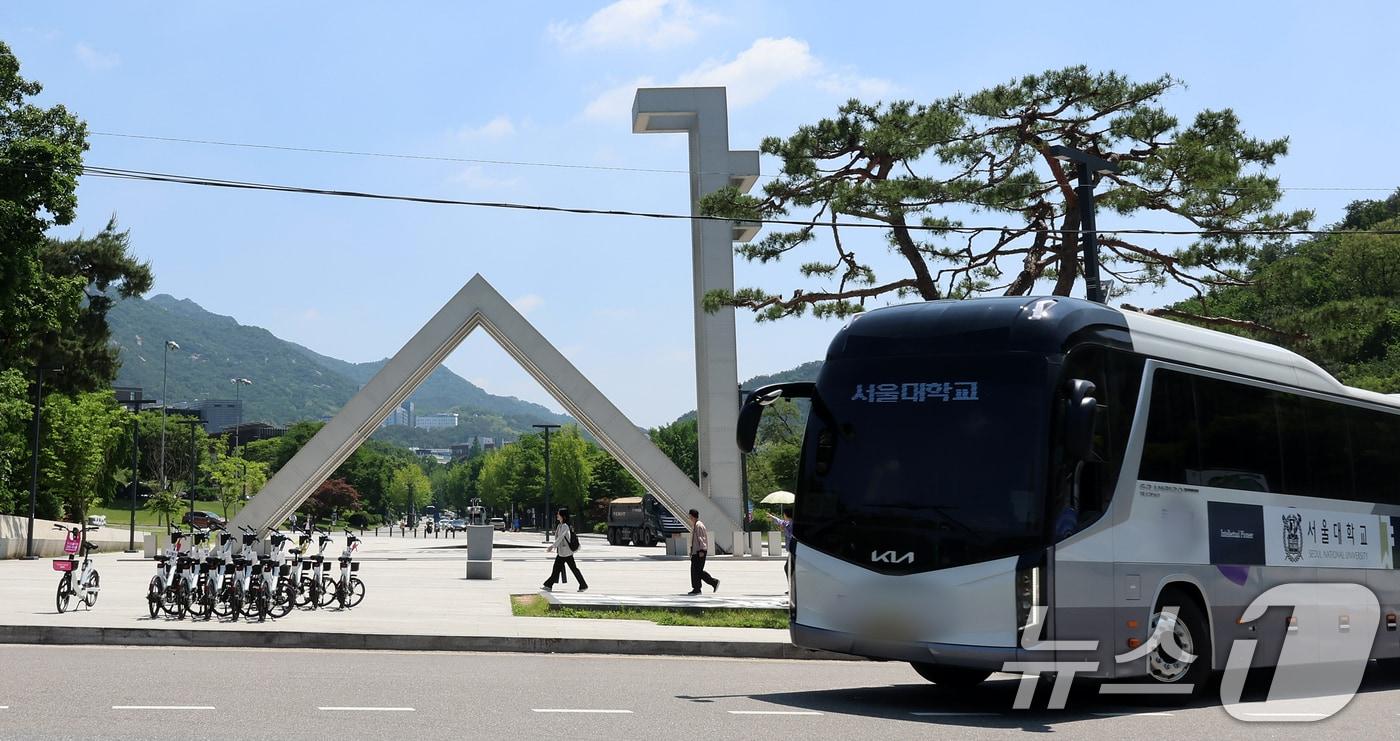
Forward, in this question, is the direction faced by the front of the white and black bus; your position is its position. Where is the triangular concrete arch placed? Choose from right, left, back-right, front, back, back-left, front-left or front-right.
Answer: right

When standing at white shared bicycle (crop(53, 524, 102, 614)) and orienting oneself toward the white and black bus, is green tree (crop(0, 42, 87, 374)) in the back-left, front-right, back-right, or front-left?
back-left

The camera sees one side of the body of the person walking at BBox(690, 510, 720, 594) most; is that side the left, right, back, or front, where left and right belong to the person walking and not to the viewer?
left

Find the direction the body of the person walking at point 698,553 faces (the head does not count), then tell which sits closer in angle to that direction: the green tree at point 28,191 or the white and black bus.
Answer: the green tree

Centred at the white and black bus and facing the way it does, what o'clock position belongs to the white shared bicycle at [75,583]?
The white shared bicycle is roughly at 2 o'clock from the white and black bus.

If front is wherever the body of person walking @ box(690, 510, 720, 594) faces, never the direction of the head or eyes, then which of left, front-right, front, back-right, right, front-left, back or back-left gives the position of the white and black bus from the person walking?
left

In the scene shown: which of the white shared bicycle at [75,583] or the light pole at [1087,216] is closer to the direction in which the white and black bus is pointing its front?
the white shared bicycle

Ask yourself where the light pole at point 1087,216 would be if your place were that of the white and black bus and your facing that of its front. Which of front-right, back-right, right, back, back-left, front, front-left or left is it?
back-right

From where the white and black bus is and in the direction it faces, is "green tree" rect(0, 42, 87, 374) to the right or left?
on its right
